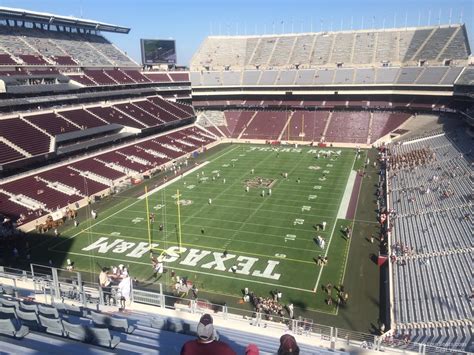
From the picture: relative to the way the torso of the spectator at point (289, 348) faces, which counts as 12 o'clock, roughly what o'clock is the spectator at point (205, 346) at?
the spectator at point (205, 346) is roughly at 9 o'clock from the spectator at point (289, 348).

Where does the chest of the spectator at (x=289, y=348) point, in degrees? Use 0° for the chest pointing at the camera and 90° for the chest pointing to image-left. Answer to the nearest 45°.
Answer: approximately 180°

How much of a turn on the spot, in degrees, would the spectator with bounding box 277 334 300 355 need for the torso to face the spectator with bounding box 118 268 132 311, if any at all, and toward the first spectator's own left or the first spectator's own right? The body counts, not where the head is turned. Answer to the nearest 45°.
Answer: approximately 45° to the first spectator's own left
